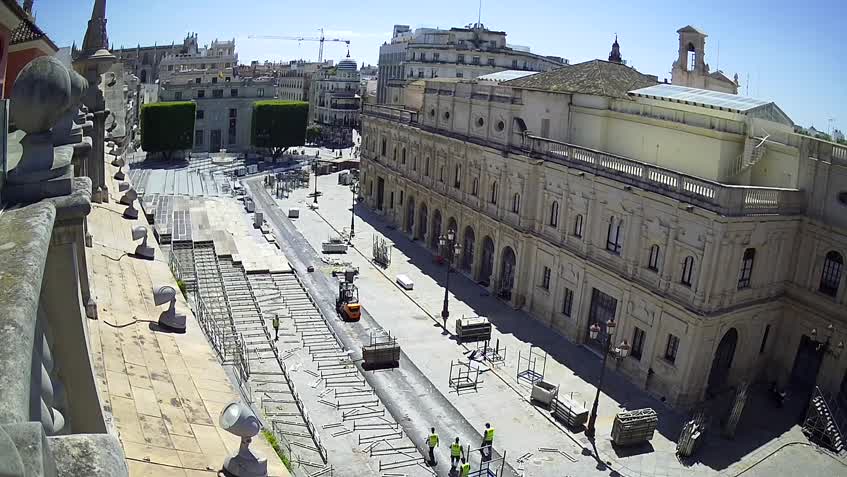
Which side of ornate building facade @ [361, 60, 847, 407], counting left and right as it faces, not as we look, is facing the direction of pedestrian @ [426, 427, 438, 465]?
front

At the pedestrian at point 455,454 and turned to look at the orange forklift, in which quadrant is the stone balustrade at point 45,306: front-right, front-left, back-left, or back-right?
back-left

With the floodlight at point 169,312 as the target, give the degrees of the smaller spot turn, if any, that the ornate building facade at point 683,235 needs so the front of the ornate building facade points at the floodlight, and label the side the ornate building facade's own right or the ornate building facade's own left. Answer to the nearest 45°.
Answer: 0° — it already faces it

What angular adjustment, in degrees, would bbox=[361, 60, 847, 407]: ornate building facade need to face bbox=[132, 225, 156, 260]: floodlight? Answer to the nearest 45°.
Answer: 0° — it already faces it

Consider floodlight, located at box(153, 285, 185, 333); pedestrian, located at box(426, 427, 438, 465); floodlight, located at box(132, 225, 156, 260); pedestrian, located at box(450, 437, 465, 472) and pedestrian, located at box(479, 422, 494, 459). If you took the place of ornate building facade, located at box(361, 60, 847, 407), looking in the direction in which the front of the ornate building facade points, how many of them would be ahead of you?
5

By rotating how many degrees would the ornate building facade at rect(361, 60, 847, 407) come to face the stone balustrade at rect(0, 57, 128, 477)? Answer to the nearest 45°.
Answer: approximately 45° to its left

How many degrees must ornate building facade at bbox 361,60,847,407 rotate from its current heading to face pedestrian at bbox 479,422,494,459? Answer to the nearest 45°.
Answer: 0° — it already faces them

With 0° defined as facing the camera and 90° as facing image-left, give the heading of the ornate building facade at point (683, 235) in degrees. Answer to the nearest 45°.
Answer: approximately 45°

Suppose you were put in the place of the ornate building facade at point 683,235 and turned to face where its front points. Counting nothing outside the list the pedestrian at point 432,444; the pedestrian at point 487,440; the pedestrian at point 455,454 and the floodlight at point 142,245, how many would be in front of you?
4

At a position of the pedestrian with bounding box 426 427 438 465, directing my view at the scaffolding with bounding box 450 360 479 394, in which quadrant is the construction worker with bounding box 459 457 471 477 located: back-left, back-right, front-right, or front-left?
back-right

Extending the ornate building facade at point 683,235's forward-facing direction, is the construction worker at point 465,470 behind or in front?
in front

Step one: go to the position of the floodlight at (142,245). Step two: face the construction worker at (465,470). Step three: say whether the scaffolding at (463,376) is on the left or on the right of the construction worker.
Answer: left

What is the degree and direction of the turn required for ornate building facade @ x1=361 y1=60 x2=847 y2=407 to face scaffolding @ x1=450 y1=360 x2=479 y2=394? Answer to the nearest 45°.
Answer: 0° — it already faces it

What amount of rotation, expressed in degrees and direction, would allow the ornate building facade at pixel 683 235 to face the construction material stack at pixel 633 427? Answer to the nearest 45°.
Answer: approximately 45° to its left
